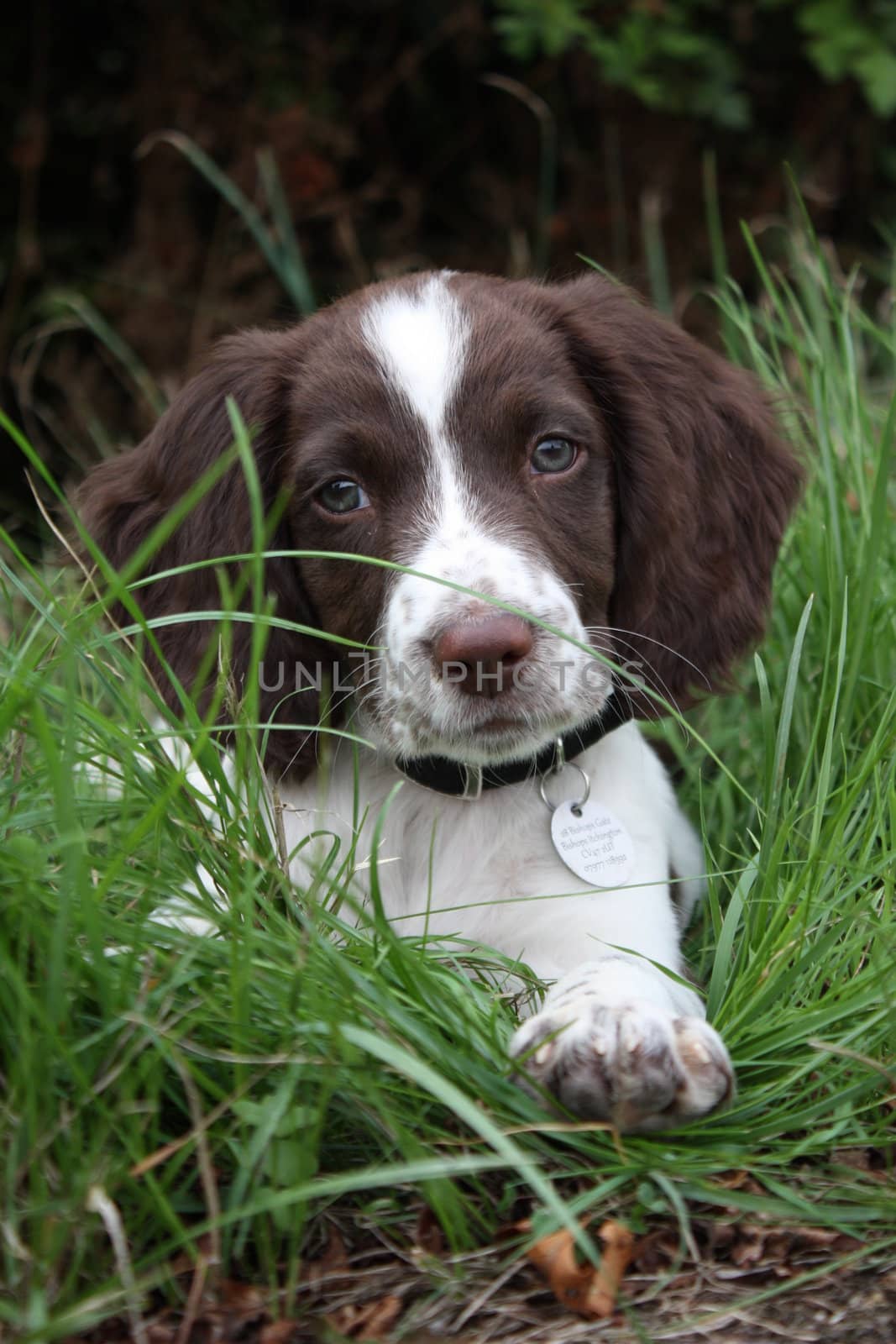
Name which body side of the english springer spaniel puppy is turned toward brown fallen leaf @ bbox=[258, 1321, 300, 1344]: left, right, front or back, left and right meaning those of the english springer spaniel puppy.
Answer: front

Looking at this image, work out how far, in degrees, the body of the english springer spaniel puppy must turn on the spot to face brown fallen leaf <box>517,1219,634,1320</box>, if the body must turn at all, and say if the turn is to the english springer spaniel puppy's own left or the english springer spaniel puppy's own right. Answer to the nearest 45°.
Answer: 0° — it already faces it

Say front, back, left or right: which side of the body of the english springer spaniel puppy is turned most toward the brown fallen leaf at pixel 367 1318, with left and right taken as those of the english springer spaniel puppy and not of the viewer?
front

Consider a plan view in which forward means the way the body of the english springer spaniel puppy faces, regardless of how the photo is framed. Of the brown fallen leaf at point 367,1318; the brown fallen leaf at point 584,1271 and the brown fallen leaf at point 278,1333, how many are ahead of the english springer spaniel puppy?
3

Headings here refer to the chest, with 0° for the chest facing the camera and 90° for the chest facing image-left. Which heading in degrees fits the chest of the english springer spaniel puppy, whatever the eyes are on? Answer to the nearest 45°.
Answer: approximately 0°
